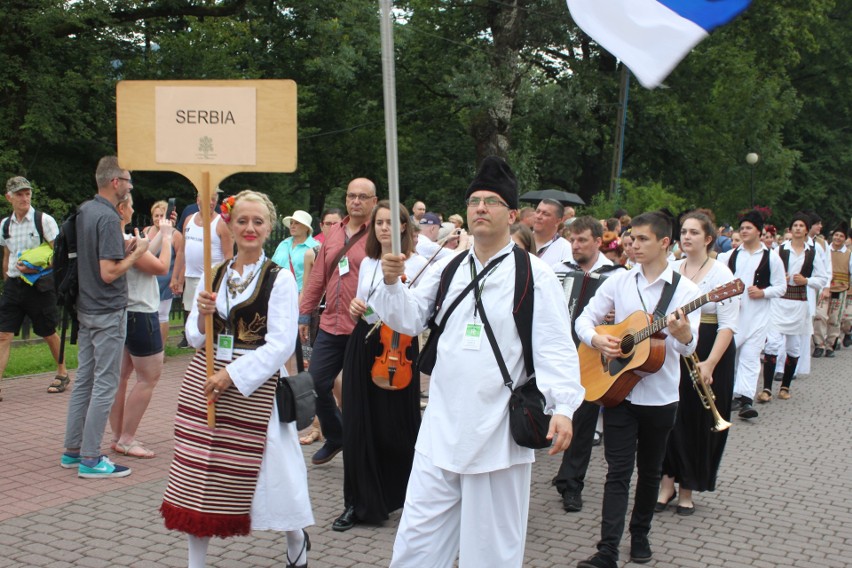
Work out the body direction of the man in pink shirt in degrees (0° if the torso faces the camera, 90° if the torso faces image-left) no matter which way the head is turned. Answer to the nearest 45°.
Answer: approximately 45°

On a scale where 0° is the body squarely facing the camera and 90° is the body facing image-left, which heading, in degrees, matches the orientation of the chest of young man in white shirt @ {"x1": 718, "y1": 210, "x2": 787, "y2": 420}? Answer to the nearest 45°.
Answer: approximately 45°

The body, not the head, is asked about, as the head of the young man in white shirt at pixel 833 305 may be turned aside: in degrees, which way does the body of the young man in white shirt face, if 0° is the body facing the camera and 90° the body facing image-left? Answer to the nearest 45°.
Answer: approximately 45°

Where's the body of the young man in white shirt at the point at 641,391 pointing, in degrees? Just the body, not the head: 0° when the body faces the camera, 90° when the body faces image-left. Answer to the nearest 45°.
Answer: approximately 45°

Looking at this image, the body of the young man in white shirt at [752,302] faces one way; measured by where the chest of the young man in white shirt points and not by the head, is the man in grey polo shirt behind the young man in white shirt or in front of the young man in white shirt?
in front

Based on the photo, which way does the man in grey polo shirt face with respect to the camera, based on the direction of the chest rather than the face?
to the viewer's right

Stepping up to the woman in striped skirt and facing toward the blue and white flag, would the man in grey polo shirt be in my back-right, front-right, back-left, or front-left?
back-left

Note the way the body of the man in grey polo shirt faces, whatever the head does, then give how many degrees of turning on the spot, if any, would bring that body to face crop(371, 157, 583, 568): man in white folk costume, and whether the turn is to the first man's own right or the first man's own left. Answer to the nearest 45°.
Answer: approximately 45° to the first man's own right

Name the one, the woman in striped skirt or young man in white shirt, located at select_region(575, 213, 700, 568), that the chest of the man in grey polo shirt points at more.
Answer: the young man in white shirt
